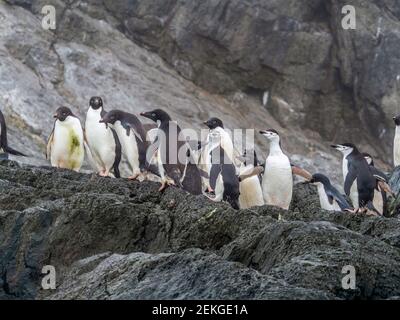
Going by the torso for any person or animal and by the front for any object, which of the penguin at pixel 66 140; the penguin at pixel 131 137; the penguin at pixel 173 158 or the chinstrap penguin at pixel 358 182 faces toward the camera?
the penguin at pixel 66 140

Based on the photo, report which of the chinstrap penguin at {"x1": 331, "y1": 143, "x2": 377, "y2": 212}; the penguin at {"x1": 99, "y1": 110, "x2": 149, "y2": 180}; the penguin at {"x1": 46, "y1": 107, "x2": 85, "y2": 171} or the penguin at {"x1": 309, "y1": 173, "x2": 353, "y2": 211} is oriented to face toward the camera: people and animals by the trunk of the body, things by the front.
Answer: the penguin at {"x1": 46, "y1": 107, "x2": 85, "y2": 171}

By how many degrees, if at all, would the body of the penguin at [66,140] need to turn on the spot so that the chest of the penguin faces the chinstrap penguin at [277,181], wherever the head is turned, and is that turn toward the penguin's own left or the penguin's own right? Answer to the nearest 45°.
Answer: approximately 45° to the penguin's own left

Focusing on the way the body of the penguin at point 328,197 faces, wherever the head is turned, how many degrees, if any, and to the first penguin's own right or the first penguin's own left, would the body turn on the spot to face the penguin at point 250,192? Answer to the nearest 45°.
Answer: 0° — it already faces it

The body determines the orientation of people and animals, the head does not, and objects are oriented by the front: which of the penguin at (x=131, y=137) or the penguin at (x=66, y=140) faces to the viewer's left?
the penguin at (x=131, y=137)

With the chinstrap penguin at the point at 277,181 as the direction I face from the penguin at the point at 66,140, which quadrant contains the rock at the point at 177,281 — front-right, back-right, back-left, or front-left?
front-right

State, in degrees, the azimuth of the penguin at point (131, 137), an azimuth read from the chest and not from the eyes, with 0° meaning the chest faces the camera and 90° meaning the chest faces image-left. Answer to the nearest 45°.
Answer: approximately 90°

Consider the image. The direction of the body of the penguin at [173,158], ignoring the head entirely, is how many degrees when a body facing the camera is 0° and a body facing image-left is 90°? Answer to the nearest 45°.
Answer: approximately 90°

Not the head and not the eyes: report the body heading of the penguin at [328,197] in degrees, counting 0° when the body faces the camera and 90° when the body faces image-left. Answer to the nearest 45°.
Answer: approximately 90°

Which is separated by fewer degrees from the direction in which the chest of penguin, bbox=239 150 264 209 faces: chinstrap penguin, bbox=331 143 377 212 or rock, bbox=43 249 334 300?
the rock

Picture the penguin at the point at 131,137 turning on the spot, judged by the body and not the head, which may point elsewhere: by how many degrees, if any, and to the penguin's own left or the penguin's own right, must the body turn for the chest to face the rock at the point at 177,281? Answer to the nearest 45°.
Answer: approximately 90° to the penguin's own left

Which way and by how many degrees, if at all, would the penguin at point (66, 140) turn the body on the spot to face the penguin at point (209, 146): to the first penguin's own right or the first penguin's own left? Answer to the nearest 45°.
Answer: approximately 90° to the first penguin's own left

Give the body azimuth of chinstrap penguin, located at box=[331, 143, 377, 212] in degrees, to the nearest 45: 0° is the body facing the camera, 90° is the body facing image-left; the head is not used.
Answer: approximately 90°
